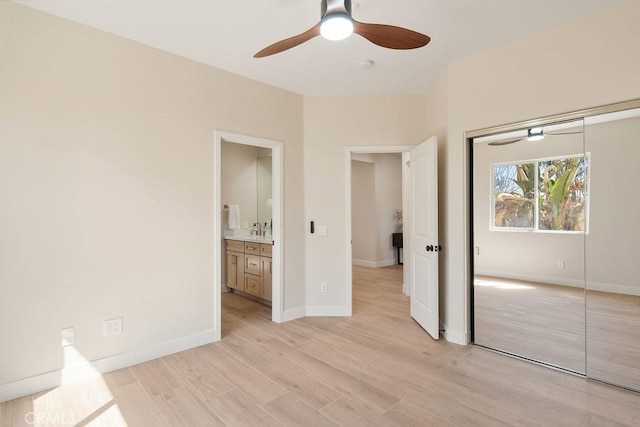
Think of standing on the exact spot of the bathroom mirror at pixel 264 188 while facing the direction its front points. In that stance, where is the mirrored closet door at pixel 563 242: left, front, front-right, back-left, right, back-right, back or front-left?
left

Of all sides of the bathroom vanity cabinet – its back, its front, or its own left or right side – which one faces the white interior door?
left

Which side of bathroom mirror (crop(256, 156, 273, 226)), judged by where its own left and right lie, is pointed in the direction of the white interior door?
left

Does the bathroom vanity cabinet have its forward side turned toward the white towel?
no

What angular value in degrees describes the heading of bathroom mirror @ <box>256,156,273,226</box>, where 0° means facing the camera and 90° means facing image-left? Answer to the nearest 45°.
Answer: approximately 45°

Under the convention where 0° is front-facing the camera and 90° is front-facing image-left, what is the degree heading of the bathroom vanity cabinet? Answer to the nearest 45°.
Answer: approximately 45°

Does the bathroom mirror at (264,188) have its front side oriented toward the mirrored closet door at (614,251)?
no

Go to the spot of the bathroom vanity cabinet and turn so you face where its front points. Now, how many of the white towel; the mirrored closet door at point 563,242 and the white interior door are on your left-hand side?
2

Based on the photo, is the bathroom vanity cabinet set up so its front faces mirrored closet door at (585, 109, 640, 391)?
no
